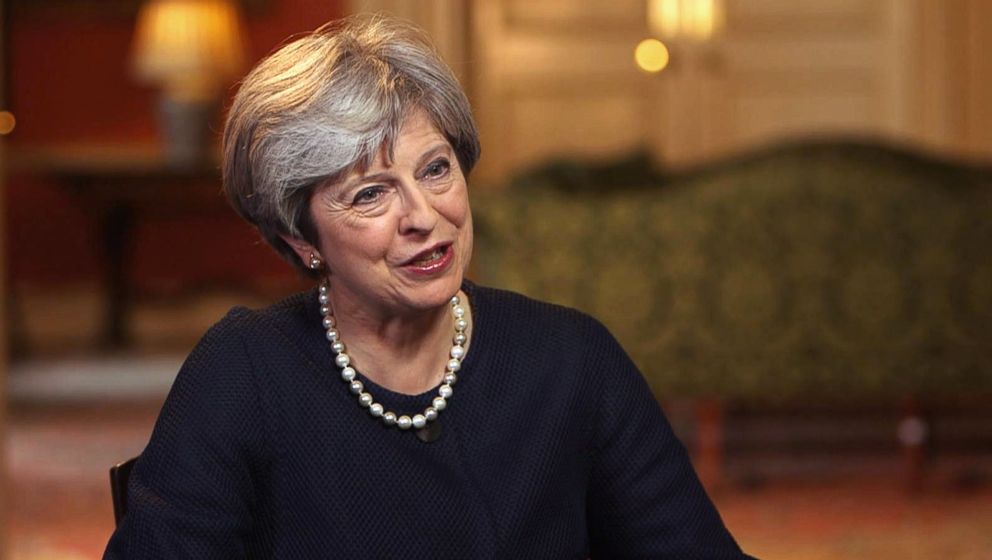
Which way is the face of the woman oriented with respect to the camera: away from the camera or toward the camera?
toward the camera

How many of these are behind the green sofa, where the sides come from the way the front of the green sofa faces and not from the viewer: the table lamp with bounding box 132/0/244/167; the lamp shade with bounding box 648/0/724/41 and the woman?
1

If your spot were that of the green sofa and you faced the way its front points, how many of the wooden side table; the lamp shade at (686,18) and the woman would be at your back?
1

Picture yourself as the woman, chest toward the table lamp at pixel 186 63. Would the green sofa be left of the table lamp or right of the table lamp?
right
